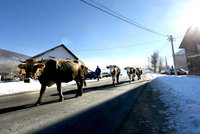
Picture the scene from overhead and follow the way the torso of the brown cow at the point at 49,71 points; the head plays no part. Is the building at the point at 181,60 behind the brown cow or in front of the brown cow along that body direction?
behind

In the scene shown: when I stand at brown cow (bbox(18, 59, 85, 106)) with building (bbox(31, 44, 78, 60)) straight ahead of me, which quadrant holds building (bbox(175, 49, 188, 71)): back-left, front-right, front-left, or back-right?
front-right

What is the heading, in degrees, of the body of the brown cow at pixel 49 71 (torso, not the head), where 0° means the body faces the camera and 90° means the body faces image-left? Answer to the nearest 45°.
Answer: approximately 45°

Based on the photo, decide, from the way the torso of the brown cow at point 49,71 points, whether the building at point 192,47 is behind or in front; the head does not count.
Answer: behind

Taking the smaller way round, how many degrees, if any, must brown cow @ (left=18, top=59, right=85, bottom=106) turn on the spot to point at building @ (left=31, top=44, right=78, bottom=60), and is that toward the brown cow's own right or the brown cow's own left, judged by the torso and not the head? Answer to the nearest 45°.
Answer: approximately 135° to the brown cow's own right
